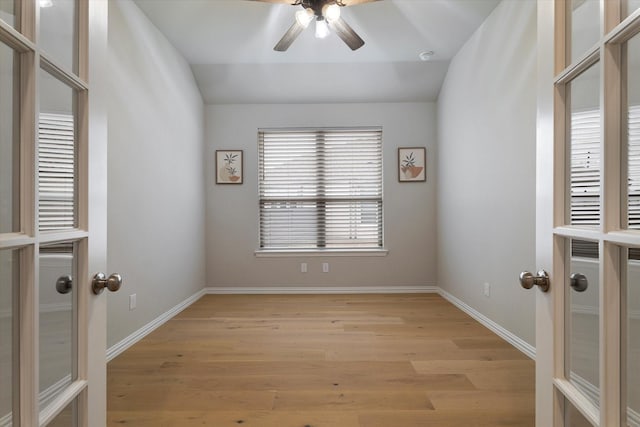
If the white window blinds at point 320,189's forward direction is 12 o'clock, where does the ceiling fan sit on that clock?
The ceiling fan is roughly at 12 o'clock from the white window blinds.

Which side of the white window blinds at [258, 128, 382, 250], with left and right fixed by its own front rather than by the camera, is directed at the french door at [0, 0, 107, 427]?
front

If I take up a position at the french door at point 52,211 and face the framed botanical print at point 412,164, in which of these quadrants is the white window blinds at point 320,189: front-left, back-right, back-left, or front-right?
front-left

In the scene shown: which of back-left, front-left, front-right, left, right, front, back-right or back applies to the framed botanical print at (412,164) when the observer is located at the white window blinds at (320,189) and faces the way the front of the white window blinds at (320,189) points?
left

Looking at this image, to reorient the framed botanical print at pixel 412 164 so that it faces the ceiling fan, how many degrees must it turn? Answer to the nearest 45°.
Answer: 0° — it already faces it

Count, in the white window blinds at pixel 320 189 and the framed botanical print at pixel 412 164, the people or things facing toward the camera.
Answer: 2

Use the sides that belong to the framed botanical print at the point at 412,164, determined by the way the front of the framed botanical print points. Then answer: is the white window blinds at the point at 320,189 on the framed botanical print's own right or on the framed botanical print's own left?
on the framed botanical print's own right

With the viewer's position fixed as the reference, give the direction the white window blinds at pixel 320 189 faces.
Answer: facing the viewer

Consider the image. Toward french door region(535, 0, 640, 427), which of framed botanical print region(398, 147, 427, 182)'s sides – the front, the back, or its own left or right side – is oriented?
front

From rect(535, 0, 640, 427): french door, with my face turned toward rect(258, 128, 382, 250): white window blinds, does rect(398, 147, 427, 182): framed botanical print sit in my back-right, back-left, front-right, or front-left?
front-right

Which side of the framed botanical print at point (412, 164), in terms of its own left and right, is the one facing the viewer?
front

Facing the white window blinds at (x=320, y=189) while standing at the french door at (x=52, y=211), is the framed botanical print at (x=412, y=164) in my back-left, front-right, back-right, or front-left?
front-right

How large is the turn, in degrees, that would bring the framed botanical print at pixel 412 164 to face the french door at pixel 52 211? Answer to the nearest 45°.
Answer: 0° — it already faces it
